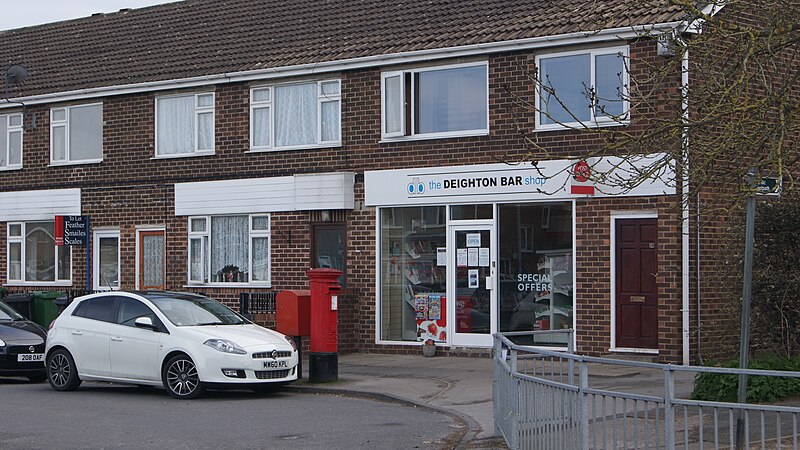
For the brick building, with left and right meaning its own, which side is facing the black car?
front

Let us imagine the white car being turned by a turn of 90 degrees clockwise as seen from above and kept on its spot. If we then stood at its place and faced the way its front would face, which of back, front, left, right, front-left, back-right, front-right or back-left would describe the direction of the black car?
right

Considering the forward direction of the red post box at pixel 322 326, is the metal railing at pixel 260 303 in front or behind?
behind

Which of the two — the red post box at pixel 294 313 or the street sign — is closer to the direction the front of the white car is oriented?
the street sign

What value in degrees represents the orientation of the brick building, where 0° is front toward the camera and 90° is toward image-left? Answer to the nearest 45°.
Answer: approximately 45°

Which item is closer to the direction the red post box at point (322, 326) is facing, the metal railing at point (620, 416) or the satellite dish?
the metal railing

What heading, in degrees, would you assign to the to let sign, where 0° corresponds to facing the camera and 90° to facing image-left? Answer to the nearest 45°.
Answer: approximately 0°

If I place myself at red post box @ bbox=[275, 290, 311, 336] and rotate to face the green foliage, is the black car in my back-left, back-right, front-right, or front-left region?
back-right
